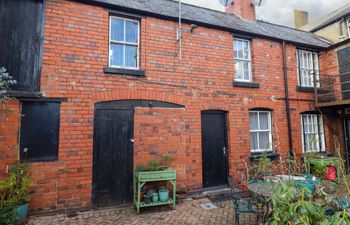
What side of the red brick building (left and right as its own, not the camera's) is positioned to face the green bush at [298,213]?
front

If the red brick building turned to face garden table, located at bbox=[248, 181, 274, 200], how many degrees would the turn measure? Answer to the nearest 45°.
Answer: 0° — it already faces it

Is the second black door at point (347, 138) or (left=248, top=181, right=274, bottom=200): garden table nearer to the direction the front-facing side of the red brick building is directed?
the garden table

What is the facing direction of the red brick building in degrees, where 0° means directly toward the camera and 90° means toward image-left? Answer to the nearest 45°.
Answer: approximately 315°

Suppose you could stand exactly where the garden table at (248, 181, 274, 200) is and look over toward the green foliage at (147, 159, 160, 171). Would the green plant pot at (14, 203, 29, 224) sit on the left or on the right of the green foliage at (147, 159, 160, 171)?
left

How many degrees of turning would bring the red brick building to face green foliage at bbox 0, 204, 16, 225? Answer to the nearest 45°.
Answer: approximately 90° to its right
